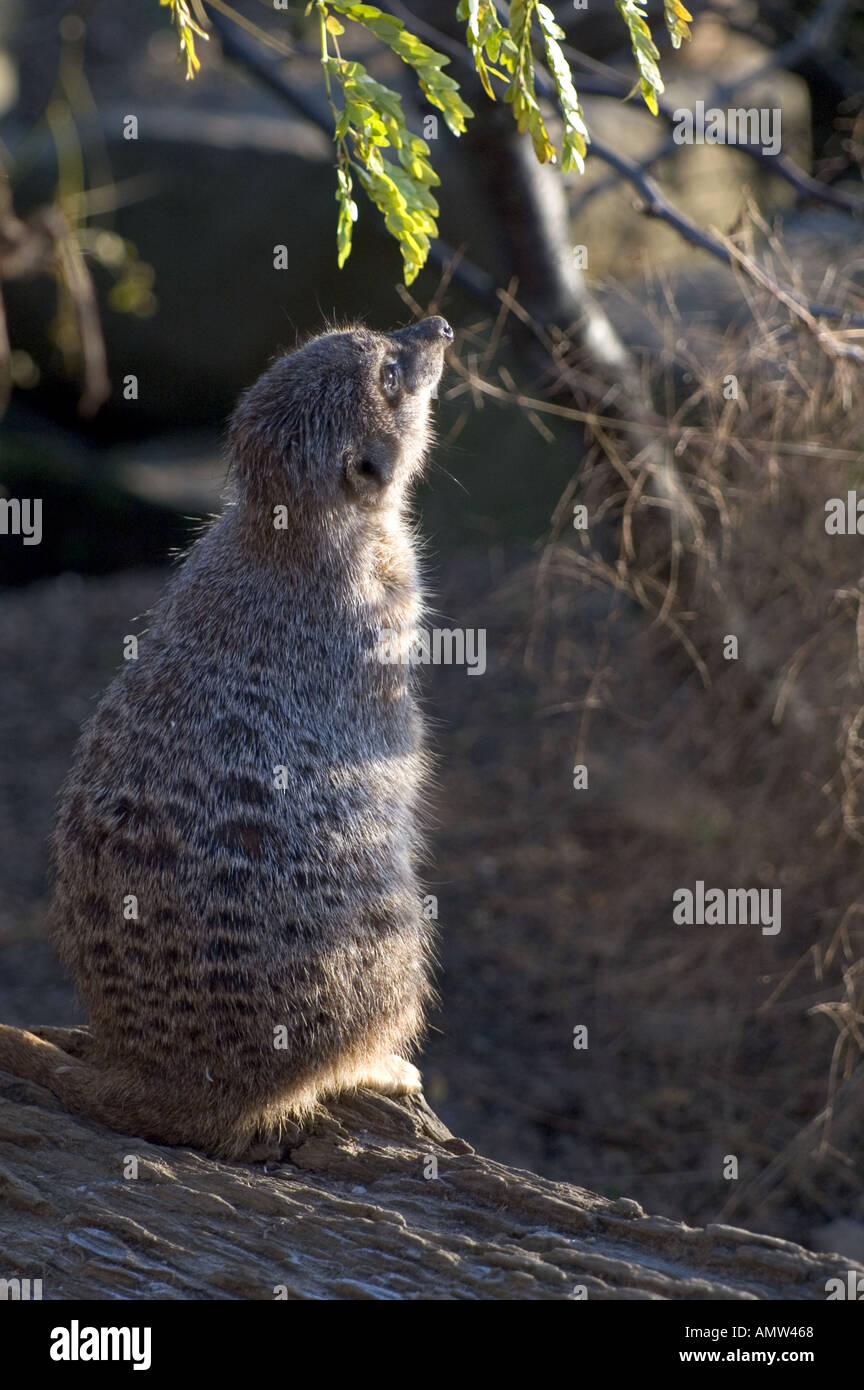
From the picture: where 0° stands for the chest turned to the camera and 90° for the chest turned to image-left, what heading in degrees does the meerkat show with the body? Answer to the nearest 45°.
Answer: approximately 225°

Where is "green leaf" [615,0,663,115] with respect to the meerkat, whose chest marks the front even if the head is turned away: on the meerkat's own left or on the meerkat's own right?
on the meerkat's own right
